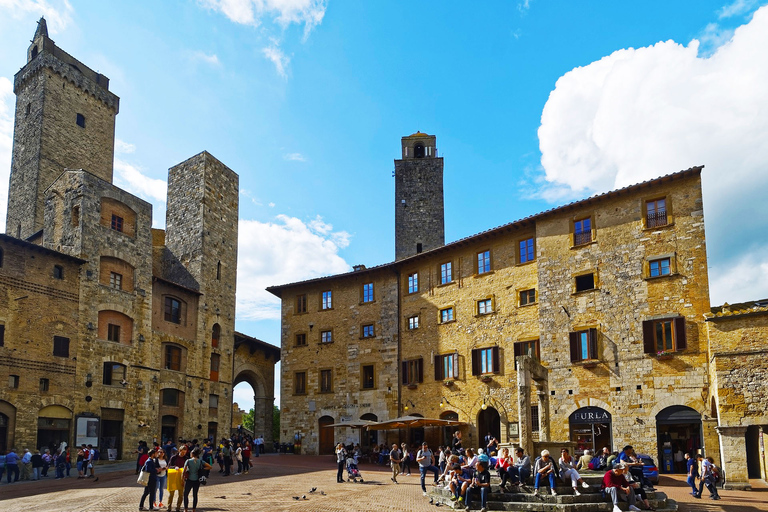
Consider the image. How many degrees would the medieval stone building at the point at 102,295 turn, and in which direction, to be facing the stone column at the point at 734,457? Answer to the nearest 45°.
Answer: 0° — it already faces it

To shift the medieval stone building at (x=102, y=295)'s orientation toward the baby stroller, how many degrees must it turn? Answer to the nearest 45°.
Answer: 0° — it already faces it

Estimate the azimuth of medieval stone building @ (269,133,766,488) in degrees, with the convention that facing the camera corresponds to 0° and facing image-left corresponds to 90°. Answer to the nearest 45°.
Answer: approximately 45°

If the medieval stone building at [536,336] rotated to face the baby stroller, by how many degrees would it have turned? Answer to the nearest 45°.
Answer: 0° — it already faces it

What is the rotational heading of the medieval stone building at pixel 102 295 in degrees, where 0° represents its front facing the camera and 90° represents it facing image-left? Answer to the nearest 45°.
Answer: approximately 315°

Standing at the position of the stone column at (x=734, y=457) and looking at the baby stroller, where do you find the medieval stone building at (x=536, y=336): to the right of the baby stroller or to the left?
right

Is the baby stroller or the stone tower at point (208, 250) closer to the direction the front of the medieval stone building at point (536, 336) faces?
the baby stroller

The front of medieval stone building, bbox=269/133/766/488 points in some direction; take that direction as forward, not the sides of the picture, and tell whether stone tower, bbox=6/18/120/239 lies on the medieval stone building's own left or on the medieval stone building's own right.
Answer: on the medieval stone building's own right

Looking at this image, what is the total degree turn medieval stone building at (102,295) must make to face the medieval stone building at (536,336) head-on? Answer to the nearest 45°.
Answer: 0° — it already faces it

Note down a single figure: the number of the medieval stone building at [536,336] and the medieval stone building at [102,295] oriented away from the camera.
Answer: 0
